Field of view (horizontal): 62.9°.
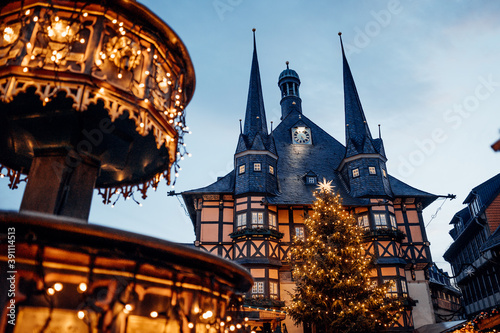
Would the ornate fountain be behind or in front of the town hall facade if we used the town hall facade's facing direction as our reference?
in front

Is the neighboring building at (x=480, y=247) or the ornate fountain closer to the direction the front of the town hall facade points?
the ornate fountain

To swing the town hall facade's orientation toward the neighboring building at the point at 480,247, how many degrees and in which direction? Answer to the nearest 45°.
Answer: approximately 90° to its left

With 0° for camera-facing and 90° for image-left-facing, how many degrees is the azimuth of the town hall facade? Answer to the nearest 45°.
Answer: approximately 0°

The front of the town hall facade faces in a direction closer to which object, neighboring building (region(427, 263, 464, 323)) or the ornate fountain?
the ornate fountain

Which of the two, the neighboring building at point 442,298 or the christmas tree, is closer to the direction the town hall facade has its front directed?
the christmas tree
